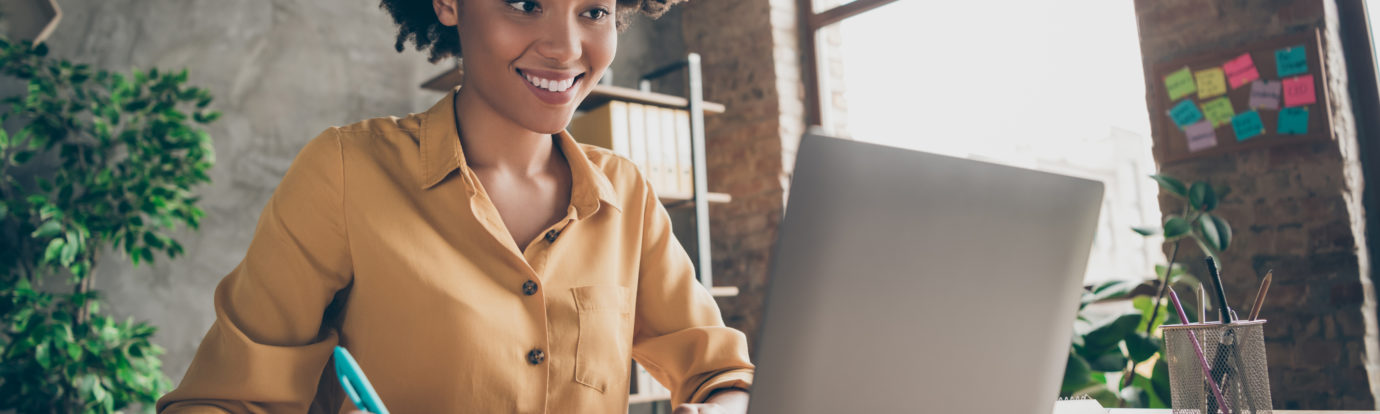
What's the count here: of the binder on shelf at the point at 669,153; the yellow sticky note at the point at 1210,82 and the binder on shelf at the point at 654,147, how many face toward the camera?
3

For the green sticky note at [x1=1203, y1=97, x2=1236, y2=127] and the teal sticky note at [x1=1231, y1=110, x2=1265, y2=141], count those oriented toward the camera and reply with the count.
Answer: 2

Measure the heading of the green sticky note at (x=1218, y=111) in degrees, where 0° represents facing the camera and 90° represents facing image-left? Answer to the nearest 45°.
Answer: approximately 0°

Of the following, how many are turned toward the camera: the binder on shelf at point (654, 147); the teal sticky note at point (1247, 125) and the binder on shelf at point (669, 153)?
3

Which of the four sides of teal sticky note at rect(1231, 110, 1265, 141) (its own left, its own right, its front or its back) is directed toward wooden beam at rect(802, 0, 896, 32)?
right

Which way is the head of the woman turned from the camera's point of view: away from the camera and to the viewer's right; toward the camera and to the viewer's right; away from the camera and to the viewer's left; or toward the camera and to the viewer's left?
toward the camera and to the viewer's right
